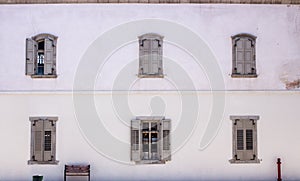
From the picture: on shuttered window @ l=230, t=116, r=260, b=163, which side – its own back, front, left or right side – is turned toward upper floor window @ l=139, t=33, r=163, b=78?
right

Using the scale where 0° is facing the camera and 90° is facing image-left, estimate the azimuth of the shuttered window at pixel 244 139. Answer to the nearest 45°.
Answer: approximately 0°

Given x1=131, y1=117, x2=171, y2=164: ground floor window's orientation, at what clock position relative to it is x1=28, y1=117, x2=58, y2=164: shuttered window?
The shuttered window is roughly at 3 o'clock from the ground floor window.

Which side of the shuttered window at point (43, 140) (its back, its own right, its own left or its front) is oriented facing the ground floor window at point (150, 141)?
left

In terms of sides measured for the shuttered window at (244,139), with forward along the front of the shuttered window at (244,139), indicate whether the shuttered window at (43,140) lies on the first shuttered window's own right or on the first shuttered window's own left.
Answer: on the first shuttered window's own right

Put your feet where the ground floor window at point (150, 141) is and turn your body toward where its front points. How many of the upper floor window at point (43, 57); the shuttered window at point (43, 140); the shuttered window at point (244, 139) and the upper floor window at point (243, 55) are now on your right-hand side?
2

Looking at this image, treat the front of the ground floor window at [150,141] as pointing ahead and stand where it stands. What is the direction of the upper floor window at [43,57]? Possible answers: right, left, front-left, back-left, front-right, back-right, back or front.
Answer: right

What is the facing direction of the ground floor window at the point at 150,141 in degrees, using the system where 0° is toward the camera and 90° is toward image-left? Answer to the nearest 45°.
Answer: approximately 0°

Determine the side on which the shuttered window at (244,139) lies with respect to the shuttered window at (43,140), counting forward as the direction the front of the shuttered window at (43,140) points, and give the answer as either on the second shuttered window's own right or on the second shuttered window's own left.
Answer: on the second shuttered window's own left
